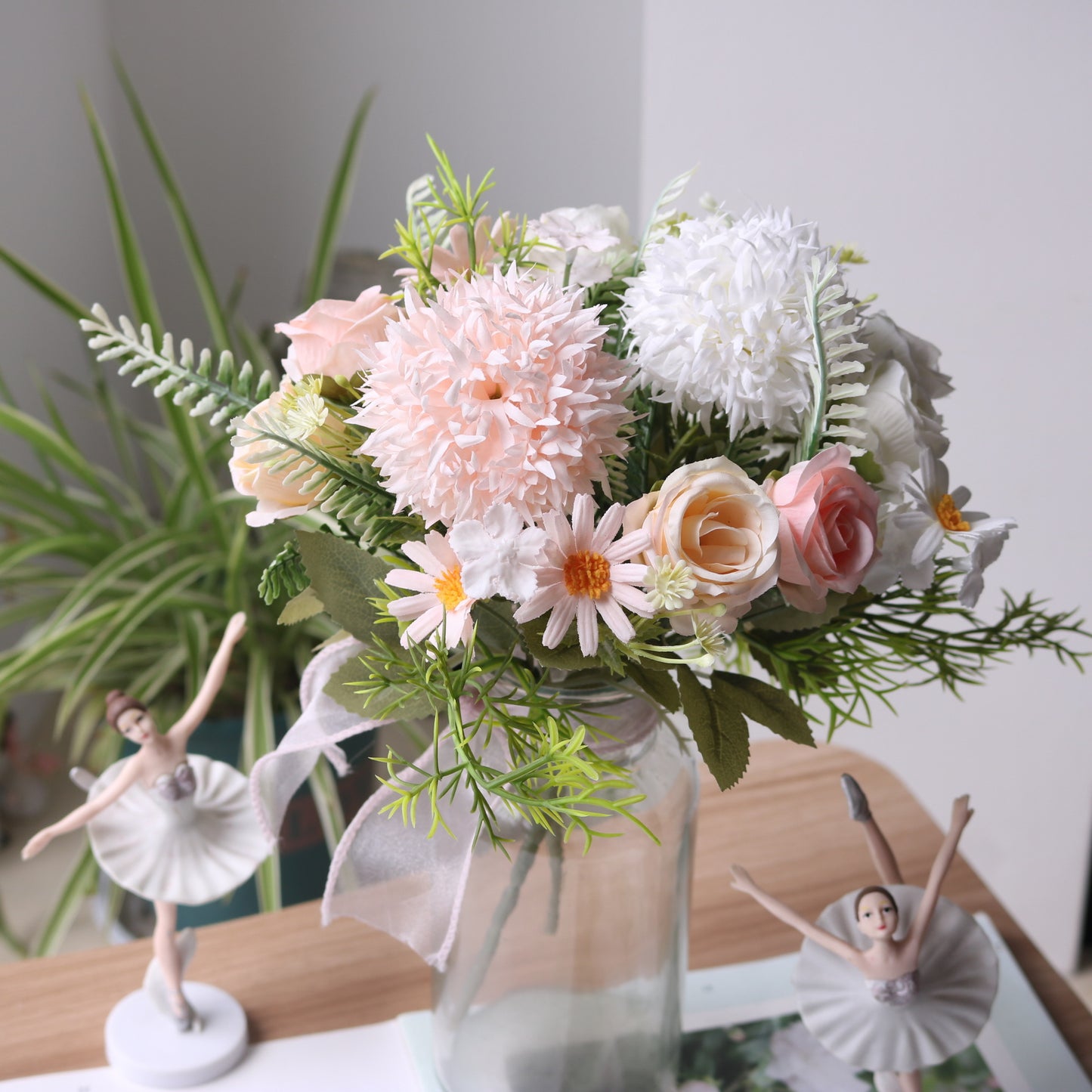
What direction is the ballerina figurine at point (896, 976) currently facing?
toward the camera
